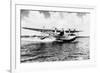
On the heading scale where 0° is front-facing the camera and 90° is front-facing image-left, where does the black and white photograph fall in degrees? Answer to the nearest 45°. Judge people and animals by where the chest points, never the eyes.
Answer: approximately 315°
